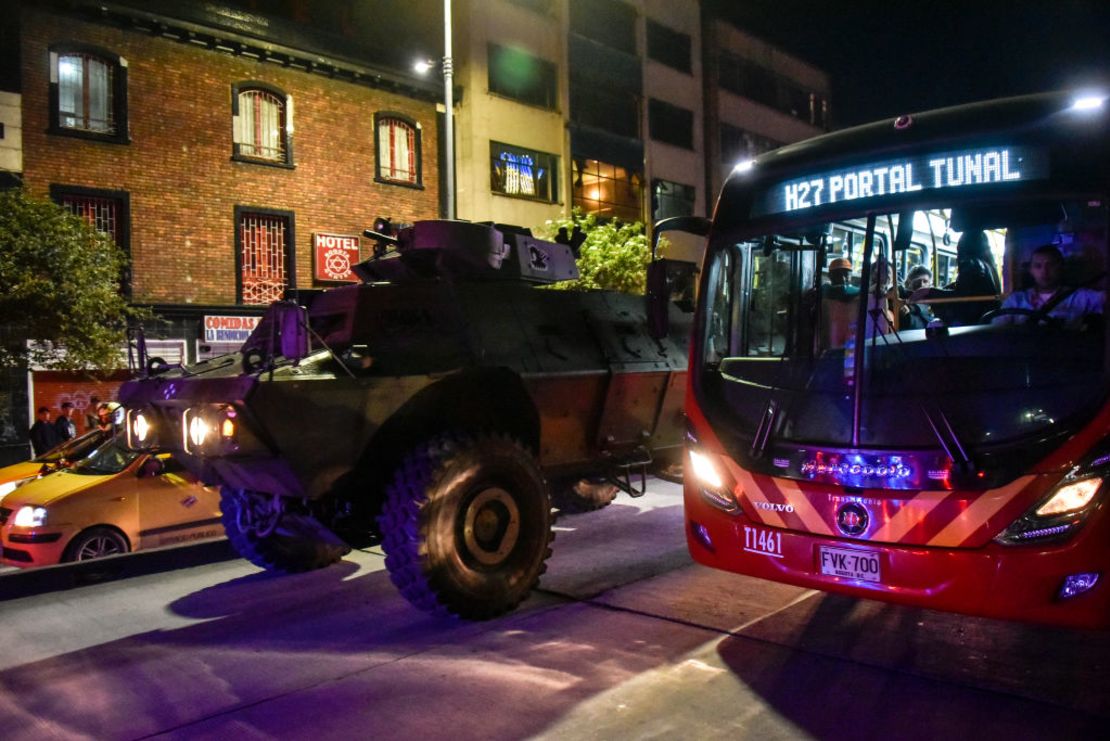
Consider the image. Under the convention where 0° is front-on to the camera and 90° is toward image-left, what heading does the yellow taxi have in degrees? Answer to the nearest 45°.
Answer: approximately 45°

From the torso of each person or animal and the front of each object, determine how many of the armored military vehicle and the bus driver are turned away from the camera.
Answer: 0

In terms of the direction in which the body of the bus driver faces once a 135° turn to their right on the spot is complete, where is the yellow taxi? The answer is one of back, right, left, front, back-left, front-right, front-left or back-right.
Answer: front-left

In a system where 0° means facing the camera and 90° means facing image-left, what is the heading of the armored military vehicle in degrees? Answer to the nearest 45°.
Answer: approximately 45°

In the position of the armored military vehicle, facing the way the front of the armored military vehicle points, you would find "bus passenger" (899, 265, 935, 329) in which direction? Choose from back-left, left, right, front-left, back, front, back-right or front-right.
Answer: left

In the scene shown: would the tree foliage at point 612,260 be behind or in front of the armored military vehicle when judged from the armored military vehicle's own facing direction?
behind

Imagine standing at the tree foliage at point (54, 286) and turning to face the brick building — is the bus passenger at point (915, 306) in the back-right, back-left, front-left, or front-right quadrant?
back-right

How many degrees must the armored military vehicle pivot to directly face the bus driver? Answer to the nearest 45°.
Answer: approximately 90° to its left

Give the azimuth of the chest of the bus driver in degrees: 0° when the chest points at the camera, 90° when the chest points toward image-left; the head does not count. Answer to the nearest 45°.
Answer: approximately 0°

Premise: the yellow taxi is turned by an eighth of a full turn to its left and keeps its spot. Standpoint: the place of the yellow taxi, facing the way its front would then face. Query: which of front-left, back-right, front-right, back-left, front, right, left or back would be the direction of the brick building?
back

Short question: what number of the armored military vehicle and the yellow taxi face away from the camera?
0
